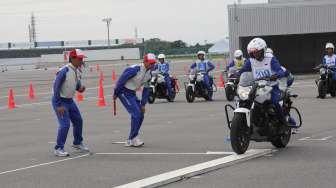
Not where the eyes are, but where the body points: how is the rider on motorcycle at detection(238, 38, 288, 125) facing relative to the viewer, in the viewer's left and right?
facing the viewer and to the left of the viewer

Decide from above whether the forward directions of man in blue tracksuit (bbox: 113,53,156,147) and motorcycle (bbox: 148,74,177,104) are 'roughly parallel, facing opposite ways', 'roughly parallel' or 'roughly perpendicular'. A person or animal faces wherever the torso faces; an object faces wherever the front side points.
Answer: roughly perpendicular

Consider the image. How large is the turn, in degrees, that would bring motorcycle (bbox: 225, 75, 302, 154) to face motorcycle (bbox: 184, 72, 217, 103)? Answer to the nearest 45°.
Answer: approximately 135° to its right

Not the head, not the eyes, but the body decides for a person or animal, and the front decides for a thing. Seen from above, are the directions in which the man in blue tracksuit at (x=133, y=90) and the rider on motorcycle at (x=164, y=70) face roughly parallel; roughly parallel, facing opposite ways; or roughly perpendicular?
roughly perpendicular

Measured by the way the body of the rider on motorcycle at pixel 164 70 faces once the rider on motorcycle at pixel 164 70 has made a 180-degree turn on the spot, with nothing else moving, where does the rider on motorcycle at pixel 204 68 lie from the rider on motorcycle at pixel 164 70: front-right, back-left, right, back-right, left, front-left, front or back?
front-right

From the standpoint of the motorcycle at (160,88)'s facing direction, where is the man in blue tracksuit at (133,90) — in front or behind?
in front

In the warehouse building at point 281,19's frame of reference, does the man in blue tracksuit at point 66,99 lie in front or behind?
in front

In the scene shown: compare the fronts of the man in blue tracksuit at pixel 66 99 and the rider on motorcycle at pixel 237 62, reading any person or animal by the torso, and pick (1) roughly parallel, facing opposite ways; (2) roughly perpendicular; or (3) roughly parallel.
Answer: roughly perpendicular

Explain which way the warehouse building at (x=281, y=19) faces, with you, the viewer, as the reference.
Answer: facing the viewer

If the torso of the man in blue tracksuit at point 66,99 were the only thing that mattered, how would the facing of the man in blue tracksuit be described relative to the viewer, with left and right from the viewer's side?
facing the viewer and to the right of the viewer

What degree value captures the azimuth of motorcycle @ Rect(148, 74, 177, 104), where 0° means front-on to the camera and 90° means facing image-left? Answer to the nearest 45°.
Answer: approximately 45°

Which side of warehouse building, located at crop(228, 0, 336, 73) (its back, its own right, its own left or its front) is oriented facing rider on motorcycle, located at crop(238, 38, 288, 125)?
front

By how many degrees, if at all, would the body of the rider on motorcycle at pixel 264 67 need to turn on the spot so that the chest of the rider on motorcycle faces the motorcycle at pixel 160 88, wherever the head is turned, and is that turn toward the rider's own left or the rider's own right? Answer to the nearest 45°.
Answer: approximately 135° to the rider's own right

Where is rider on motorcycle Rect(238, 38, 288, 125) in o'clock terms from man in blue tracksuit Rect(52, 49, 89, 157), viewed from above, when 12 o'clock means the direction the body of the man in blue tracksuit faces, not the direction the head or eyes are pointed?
The rider on motorcycle is roughly at 11 o'clock from the man in blue tracksuit.

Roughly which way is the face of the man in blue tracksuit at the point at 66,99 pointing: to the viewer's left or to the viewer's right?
to the viewer's right

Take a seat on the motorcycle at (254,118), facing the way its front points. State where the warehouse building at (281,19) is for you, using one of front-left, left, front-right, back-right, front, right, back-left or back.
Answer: back-right

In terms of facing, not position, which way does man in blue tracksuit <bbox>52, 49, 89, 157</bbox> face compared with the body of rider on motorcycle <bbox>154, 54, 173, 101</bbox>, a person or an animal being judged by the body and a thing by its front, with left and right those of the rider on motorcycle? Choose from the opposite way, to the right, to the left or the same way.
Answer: to the left
